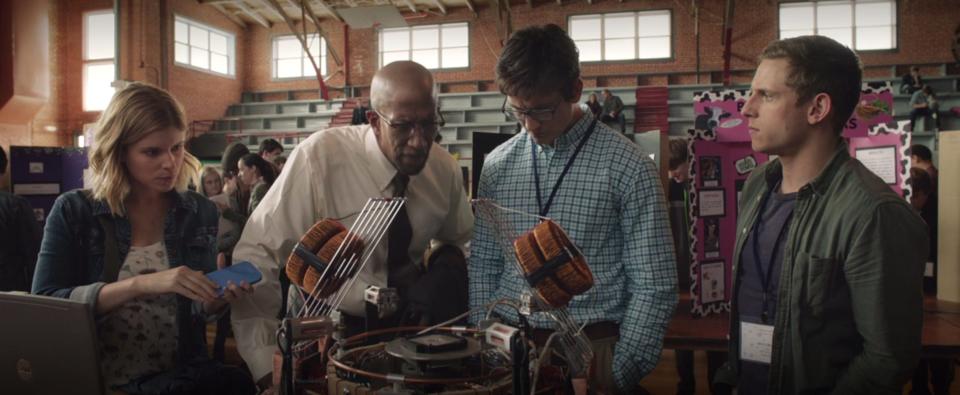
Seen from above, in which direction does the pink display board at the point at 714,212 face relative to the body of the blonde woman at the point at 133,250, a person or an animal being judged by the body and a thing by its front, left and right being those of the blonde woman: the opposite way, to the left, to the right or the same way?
to the right

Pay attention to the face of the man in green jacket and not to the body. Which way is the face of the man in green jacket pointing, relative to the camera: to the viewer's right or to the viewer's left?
to the viewer's left

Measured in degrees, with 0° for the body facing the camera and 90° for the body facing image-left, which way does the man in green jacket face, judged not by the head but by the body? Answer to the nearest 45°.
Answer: approximately 45°

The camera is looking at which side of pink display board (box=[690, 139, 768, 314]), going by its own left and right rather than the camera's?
front

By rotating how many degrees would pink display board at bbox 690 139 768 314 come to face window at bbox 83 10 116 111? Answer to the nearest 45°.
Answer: approximately 135° to its right

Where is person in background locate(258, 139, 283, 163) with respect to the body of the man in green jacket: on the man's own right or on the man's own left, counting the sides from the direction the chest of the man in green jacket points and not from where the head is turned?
on the man's own right

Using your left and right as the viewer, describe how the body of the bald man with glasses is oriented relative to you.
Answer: facing the viewer and to the right of the viewer

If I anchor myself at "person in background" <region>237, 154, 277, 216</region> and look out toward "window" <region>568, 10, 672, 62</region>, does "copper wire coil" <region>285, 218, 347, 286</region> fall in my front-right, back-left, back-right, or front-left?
back-right

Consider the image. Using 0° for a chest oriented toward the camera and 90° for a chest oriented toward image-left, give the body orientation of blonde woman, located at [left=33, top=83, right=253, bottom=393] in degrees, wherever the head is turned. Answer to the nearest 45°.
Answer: approximately 315°

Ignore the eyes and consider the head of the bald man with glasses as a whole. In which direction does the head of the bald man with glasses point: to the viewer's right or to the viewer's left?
to the viewer's right
